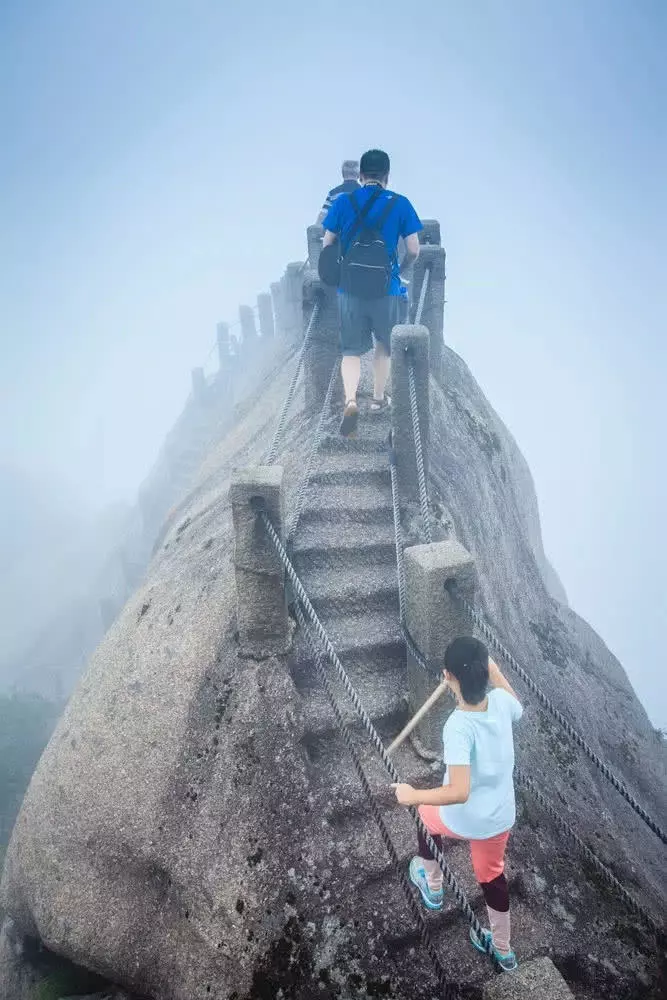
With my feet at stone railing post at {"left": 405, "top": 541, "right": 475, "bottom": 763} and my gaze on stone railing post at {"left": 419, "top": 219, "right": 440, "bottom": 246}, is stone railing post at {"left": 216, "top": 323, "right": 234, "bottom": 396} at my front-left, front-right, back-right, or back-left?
front-left

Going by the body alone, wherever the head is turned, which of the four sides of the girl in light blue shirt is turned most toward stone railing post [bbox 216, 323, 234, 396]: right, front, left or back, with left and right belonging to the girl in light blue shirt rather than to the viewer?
front

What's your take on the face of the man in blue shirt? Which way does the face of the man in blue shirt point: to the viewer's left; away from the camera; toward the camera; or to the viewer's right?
away from the camera

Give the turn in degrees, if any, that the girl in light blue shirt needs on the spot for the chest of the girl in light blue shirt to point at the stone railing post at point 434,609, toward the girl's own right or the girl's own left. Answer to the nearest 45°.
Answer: approximately 45° to the girl's own right

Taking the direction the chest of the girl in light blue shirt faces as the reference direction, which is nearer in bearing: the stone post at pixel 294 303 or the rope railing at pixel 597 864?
the stone post

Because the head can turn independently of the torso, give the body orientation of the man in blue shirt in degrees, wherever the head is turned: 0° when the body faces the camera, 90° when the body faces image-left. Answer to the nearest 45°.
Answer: approximately 180°

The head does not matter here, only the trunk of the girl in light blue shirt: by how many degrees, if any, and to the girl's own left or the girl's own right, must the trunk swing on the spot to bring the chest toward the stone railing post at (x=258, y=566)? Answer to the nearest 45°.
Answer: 0° — they already face it

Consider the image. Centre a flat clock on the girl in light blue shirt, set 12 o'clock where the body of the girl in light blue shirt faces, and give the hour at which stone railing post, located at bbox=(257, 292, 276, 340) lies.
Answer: The stone railing post is roughly at 1 o'clock from the girl in light blue shirt.

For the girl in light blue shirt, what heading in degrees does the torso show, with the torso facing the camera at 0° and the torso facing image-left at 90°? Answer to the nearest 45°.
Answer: approximately 135°

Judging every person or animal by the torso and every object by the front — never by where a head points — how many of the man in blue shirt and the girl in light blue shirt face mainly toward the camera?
0
